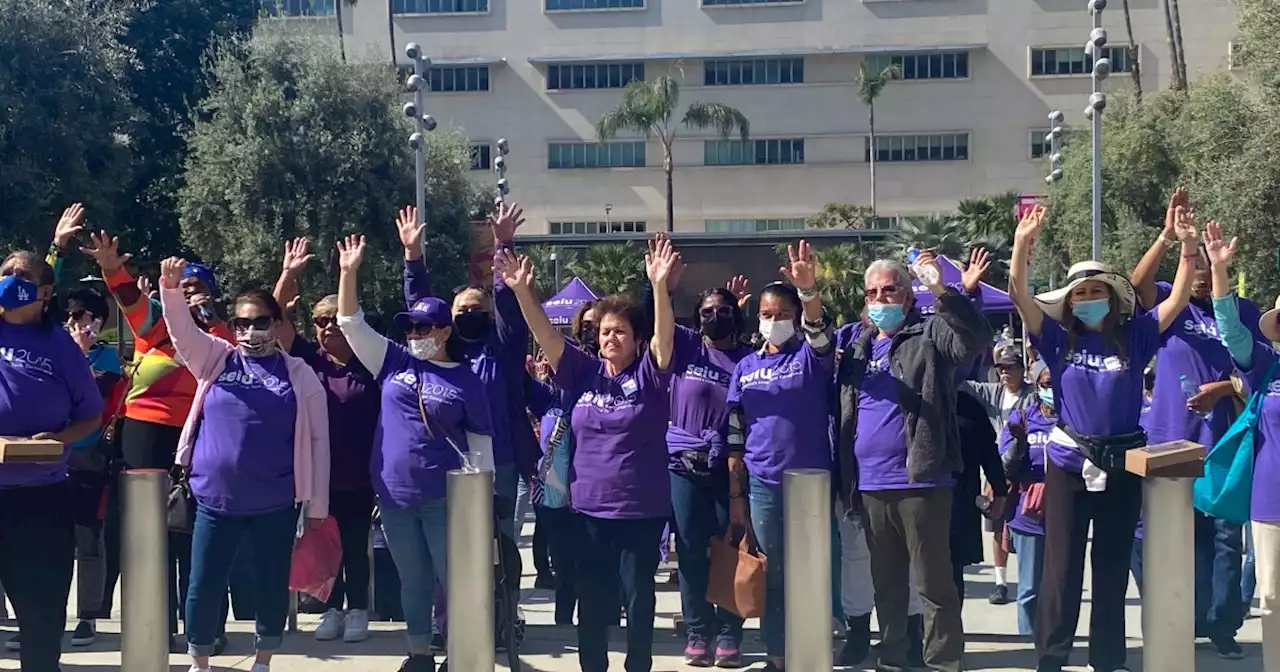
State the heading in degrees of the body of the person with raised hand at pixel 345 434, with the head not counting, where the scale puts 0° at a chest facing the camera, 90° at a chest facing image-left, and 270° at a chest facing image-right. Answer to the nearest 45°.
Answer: approximately 0°

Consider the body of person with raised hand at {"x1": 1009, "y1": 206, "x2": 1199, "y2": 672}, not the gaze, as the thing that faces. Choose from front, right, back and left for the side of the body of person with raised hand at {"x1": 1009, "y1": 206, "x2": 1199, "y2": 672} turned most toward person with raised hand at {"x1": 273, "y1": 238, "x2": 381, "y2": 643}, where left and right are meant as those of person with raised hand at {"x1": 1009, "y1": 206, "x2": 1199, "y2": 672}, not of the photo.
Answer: right

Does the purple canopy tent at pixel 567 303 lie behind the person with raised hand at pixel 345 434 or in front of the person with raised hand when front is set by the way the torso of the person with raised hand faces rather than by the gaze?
behind

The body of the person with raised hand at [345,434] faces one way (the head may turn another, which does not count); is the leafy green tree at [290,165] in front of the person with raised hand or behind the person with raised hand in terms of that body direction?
behind

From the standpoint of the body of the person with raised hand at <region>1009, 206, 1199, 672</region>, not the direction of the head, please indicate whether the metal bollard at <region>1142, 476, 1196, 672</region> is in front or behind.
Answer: in front

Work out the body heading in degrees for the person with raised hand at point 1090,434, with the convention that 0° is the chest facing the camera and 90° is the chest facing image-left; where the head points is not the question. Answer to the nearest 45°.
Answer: approximately 0°

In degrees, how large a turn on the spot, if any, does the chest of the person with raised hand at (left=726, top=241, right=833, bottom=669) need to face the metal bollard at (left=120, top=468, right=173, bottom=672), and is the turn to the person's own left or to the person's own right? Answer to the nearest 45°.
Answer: approximately 45° to the person's own right

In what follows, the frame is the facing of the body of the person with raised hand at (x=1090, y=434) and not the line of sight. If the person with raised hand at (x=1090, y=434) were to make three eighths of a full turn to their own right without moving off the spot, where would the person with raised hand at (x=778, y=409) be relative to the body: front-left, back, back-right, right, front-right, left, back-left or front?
front-left

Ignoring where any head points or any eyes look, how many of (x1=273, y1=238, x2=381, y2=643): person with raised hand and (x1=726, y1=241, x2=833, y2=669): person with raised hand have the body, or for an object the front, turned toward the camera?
2
